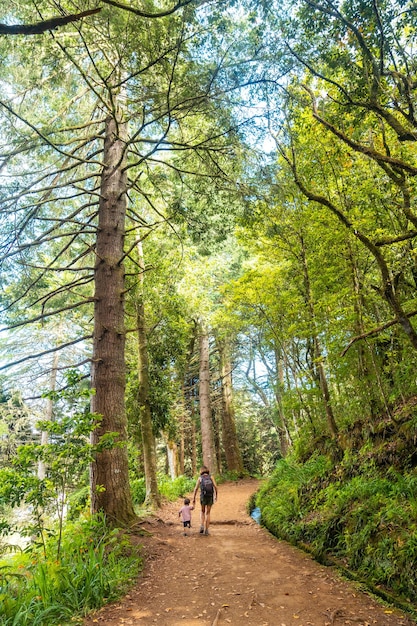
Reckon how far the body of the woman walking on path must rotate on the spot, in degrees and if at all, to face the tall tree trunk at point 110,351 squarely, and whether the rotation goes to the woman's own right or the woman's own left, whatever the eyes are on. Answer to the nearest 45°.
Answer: approximately 135° to the woman's own left

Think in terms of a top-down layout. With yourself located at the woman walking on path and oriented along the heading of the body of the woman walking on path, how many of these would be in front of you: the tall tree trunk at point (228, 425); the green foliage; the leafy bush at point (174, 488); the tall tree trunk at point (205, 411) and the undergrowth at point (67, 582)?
3

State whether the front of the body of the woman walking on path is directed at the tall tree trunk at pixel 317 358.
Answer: no

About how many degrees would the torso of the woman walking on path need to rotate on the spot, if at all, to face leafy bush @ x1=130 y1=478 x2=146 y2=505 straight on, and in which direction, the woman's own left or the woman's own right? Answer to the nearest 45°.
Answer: approximately 45° to the woman's own left

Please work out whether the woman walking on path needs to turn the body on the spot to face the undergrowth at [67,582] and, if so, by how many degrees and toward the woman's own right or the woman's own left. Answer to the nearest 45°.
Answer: approximately 180°

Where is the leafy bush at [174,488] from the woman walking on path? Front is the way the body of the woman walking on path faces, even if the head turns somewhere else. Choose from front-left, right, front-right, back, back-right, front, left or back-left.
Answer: front

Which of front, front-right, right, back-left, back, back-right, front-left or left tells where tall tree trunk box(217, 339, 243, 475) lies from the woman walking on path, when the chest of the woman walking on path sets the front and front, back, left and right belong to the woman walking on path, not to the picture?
front

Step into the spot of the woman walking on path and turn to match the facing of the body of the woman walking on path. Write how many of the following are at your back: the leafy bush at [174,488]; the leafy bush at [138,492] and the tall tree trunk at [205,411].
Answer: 0

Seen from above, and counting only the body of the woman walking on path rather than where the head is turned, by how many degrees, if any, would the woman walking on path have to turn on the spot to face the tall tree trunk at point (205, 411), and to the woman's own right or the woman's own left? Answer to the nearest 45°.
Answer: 0° — they already face it

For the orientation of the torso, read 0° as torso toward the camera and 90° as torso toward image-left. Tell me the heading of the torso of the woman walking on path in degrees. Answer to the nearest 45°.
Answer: approximately 180°

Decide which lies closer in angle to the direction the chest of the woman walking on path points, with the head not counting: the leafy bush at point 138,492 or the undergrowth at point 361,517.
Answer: the leafy bush
